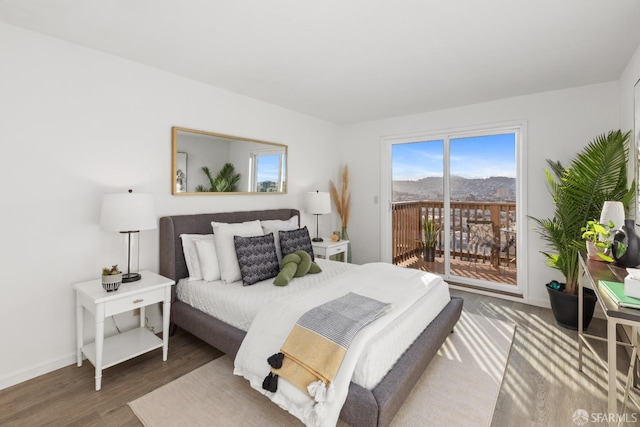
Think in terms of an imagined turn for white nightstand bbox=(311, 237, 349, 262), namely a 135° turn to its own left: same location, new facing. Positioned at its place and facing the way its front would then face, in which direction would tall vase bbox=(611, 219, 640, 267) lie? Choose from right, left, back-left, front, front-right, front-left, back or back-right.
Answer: back-right

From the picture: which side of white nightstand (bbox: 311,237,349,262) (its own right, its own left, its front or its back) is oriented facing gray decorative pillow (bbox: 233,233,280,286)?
right

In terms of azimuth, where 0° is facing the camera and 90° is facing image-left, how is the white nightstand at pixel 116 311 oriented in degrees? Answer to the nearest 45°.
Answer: approximately 315°

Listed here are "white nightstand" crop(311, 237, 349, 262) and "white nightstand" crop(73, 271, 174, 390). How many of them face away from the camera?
0

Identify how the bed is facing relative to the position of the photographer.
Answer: facing the viewer and to the right of the viewer
